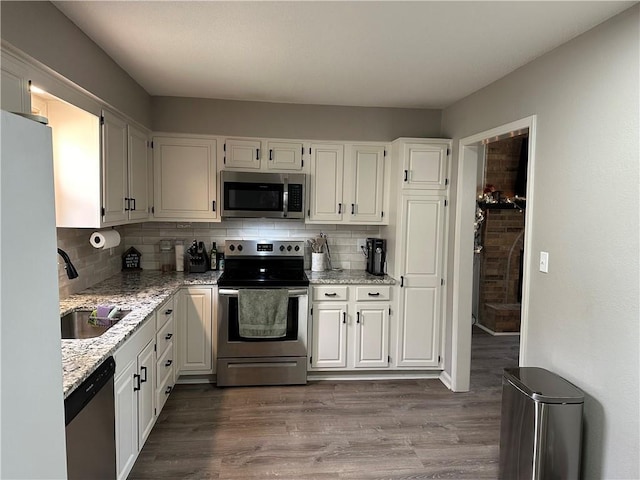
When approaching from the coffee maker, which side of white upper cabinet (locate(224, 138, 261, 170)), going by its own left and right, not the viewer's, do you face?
left

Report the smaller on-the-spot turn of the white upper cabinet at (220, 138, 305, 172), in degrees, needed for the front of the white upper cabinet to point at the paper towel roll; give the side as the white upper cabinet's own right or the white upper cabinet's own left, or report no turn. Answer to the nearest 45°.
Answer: approximately 45° to the white upper cabinet's own right

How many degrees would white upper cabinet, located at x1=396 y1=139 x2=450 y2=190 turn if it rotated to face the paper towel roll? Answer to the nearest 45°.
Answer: approximately 45° to its right

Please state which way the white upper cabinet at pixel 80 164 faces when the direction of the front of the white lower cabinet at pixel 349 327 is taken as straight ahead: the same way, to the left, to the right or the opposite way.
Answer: to the left

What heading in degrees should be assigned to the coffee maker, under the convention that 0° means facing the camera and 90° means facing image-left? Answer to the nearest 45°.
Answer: approximately 0°

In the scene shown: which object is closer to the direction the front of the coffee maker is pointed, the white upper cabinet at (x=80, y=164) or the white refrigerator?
the white refrigerator

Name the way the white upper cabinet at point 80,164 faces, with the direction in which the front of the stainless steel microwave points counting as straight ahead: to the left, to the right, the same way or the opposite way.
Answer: to the left

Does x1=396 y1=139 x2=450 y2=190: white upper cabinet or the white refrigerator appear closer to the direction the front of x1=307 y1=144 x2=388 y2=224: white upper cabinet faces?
the white refrigerator
